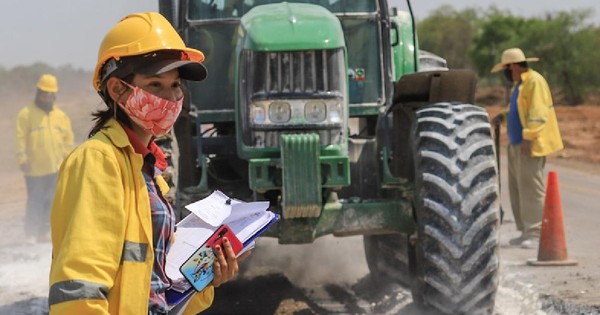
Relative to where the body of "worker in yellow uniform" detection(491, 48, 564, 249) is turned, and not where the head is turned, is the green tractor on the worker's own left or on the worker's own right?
on the worker's own left

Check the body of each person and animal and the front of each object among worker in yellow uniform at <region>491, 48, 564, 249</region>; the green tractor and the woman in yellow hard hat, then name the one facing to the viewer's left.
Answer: the worker in yellow uniform

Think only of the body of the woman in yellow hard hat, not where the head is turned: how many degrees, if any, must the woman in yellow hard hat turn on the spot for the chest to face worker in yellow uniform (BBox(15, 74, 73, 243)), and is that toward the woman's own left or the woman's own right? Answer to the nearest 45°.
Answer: approximately 135° to the woman's own left

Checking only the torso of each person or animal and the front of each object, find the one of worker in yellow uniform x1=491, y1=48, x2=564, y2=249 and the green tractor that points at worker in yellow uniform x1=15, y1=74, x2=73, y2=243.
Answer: worker in yellow uniform x1=491, y1=48, x2=564, y2=249

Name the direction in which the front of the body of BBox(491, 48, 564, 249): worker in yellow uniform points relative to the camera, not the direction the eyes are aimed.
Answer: to the viewer's left

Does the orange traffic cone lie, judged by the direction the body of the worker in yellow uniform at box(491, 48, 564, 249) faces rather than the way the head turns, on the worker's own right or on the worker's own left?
on the worker's own left

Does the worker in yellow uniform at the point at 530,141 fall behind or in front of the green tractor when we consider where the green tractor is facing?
behind

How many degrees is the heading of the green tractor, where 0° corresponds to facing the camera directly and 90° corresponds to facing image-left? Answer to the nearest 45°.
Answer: approximately 0°

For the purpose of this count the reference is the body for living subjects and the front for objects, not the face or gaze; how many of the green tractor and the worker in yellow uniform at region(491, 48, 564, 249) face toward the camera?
1

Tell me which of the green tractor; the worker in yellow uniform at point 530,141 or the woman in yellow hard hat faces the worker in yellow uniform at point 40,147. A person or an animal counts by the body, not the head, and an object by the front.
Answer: the worker in yellow uniform at point 530,141
